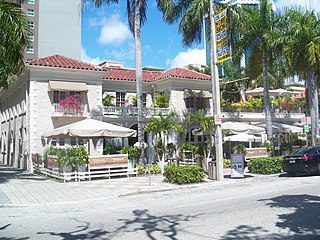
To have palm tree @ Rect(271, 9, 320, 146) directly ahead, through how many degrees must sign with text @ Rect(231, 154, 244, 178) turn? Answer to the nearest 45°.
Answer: approximately 135° to its left

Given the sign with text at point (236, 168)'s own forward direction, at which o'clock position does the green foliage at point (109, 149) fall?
The green foliage is roughly at 4 o'clock from the sign with text.

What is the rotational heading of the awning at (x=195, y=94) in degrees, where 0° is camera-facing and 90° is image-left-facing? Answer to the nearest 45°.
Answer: approximately 0°

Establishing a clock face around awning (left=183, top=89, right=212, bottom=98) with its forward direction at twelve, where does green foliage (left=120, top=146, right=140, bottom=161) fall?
The green foliage is roughly at 1 o'clock from the awning.

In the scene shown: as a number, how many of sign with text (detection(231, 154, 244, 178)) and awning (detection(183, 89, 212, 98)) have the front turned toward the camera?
2

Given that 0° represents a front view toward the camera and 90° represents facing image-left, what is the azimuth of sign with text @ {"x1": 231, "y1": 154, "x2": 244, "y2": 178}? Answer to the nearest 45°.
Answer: approximately 0°

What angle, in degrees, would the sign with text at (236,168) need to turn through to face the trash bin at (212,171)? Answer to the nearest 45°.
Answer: approximately 45° to its right

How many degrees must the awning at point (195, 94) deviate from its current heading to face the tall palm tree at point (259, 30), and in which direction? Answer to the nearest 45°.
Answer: approximately 45° to its left
